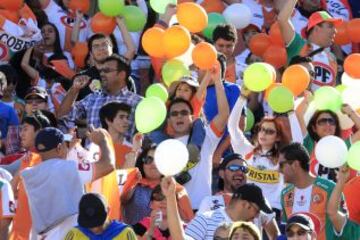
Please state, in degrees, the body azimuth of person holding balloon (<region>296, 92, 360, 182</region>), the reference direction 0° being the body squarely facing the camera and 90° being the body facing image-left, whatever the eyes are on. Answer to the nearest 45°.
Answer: approximately 0°

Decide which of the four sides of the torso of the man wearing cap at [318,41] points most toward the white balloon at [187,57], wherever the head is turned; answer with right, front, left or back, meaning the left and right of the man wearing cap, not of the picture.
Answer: right
